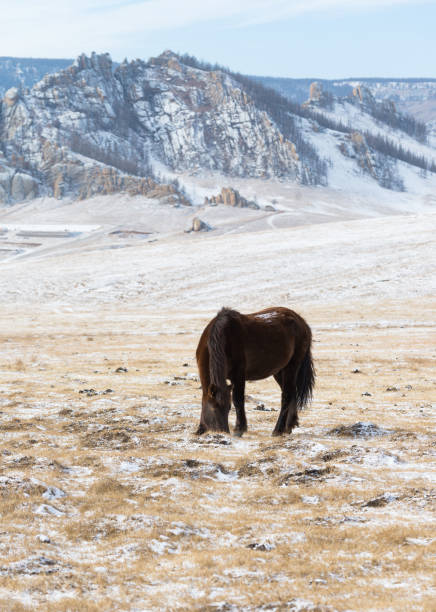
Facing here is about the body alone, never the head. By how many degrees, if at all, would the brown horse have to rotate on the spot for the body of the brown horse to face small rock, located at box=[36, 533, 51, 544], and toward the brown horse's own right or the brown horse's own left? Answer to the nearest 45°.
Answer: approximately 45° to the brown horse's own left

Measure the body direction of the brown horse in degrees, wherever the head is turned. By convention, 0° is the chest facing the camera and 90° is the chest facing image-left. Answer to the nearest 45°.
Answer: approximately 45°
